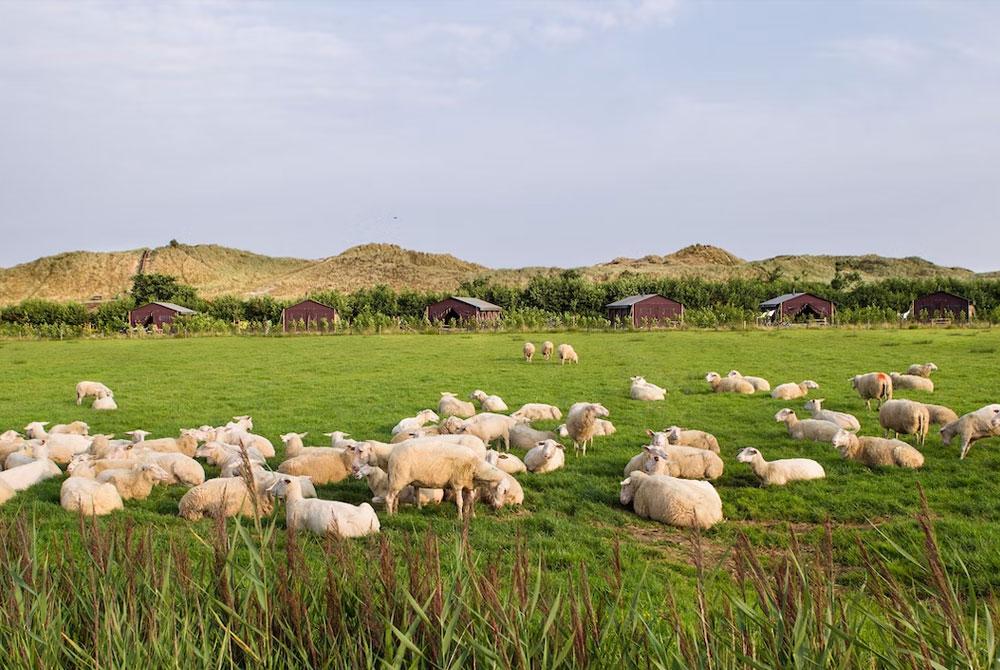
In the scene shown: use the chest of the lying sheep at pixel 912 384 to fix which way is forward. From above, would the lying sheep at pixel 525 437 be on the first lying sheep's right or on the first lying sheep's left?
on the first lying sheep's left

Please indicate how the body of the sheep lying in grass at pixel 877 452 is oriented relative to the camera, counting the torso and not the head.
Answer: to the viewer's left

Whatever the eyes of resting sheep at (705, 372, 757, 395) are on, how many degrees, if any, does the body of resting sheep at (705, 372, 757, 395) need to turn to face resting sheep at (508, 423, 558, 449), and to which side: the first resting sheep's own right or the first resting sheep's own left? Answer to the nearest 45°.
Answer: approximately 45° to the first resting sheep's own left

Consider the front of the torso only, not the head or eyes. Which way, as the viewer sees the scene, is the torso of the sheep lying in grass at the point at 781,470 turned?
to the viewer's left

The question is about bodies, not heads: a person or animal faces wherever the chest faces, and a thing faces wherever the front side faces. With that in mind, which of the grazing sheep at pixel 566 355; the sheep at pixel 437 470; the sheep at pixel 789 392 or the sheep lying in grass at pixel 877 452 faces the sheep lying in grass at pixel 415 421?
the sheep lying in grass at pixel 877 452

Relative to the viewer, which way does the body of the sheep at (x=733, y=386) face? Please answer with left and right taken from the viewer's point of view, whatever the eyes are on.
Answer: facing to the left of the viewer

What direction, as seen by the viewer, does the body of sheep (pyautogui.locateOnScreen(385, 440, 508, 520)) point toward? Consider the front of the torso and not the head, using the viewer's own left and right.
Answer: facing to the right of the viewer

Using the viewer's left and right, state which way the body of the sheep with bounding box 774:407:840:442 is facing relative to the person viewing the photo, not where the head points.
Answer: facing to the left of the viewer
